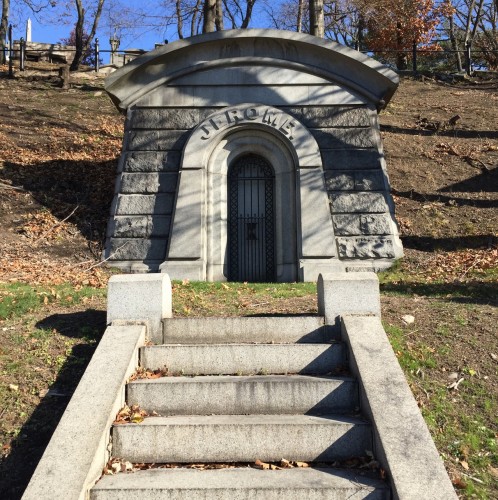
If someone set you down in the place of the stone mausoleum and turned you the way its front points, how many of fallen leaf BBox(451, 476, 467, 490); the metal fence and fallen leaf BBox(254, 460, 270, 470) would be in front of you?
2

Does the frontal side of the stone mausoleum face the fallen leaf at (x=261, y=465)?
yes

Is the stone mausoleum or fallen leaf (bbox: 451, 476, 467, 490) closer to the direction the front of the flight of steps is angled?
the fallen leaf

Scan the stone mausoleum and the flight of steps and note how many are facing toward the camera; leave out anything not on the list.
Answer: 2

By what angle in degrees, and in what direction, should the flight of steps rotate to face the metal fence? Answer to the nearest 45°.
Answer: approximately 180°

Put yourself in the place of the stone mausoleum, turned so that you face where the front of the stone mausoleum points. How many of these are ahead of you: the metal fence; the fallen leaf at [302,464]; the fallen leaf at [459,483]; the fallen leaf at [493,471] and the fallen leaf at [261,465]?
4

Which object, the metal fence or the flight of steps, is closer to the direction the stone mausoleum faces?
the flight of steps

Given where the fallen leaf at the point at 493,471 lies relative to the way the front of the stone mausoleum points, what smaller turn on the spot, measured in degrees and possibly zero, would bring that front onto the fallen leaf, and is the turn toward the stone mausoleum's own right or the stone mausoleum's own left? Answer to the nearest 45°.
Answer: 0° — it already faces it

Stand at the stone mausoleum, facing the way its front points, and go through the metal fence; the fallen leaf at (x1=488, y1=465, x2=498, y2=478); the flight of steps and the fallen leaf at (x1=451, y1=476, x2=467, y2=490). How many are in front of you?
3

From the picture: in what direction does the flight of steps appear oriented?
toward the camera
